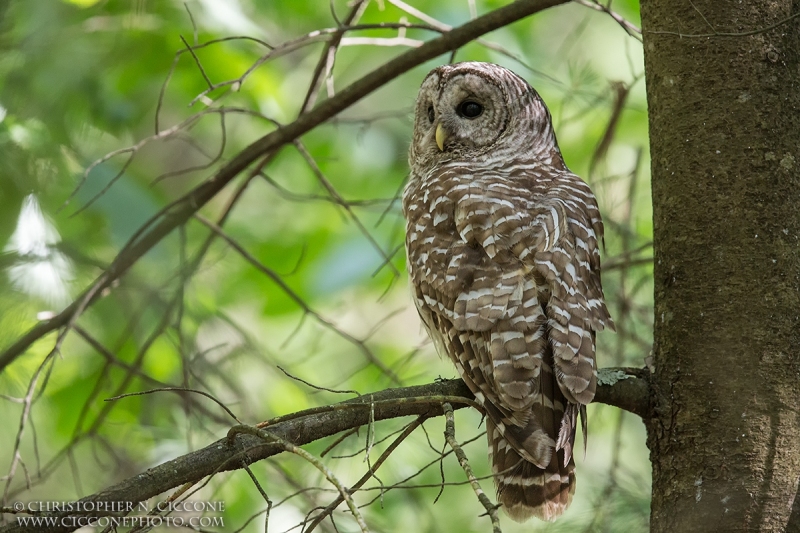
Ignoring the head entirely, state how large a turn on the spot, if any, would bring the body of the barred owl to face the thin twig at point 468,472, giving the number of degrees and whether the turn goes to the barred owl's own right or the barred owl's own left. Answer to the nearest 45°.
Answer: approximately 135° to the barred owl's own left

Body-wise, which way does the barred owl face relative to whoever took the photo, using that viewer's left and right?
facing away from the viewer and to the left of the viewer
